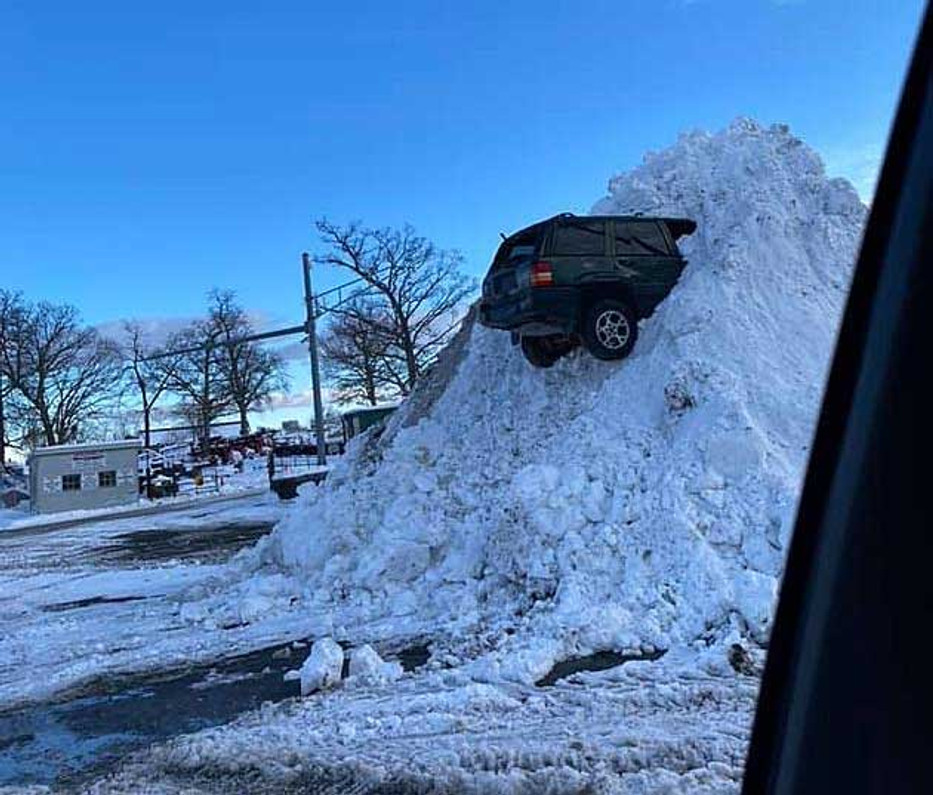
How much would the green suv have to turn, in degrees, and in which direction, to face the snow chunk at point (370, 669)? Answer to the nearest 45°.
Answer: approximately 135° to its right

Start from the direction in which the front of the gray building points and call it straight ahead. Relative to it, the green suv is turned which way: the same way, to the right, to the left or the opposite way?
to the left

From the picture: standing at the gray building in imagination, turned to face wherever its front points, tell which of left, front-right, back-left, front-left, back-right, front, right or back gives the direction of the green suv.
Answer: front

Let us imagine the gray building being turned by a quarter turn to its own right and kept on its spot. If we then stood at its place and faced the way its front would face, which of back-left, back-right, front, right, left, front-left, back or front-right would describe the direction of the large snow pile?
left

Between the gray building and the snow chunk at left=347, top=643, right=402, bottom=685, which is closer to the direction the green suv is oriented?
the gray building

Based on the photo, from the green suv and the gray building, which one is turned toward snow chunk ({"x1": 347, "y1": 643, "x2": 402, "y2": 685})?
the gray building

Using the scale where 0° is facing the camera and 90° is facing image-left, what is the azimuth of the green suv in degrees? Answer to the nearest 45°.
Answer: approximately 225°

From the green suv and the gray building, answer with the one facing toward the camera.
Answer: the gray building

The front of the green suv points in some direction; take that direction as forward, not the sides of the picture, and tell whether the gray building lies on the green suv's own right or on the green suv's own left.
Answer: on the green suv's own left

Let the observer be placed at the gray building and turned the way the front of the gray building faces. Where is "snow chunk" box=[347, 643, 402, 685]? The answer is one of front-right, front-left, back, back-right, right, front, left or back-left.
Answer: front

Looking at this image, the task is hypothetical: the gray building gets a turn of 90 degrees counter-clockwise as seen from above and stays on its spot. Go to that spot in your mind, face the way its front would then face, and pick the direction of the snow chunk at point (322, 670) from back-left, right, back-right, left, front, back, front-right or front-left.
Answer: right

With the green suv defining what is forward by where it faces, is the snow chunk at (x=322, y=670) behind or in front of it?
behind

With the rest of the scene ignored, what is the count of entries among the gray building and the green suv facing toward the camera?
1

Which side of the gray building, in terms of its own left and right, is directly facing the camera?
front
